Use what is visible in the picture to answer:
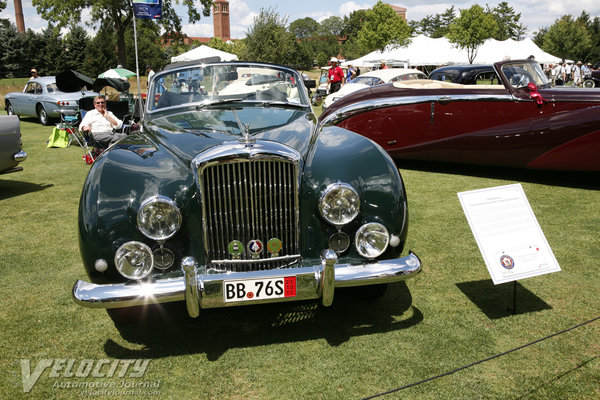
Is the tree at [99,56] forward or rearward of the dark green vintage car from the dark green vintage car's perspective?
rearward

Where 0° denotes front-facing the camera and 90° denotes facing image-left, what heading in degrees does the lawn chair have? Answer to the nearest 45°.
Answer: approximately 315°

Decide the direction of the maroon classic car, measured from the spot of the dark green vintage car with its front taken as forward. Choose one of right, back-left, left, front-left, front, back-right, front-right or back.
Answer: back-left

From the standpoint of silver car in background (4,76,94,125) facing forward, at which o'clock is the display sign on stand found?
The display sign on stand is roughly at 7 o'clock from the silver car in background.
